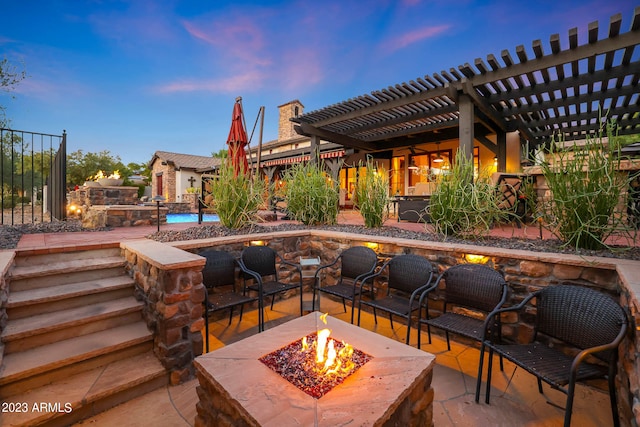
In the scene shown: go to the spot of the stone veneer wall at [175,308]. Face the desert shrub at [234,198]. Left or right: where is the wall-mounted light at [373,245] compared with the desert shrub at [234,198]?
right

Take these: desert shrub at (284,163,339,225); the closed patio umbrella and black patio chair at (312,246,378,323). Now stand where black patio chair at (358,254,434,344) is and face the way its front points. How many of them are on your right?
3

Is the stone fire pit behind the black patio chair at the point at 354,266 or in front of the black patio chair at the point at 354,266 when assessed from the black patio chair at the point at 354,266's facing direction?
in front

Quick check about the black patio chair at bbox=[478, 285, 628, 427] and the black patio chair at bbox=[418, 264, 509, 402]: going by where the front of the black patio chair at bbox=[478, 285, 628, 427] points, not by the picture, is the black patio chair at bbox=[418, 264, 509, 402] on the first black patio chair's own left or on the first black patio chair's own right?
on the first black patio chair's own right

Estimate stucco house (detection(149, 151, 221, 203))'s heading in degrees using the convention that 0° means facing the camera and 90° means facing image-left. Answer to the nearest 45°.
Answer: approximately 45°

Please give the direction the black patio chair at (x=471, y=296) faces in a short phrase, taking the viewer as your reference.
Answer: facing the viewer and to the left of the viewer

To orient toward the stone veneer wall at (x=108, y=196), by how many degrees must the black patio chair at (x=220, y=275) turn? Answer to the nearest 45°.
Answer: approximately 180°

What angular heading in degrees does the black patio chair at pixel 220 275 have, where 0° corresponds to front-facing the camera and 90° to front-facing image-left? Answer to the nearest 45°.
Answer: approximately 315°

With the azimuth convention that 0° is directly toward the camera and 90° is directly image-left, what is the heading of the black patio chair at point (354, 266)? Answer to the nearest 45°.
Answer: approximately 45°
